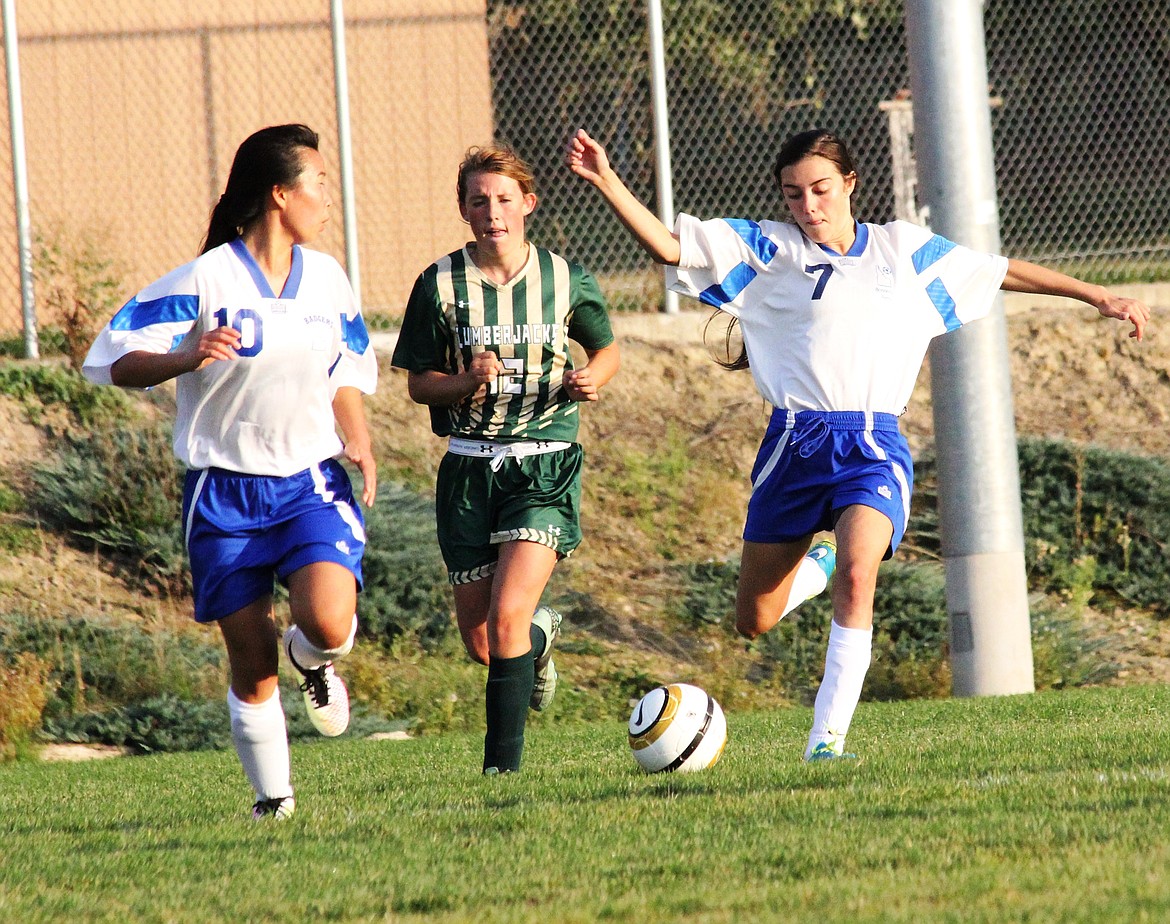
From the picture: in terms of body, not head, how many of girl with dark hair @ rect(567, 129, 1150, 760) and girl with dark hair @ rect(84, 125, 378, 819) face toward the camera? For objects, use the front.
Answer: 2

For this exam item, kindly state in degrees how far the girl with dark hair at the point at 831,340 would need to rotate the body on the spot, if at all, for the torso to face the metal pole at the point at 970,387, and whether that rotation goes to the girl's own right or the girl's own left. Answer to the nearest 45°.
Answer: approximately 180°

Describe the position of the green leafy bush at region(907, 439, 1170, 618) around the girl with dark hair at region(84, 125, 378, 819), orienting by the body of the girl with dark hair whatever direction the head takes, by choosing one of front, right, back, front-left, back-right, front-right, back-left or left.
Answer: back-left

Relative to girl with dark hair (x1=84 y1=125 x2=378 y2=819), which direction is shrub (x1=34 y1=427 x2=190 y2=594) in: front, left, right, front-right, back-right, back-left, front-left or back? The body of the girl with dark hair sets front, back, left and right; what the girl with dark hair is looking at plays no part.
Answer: back

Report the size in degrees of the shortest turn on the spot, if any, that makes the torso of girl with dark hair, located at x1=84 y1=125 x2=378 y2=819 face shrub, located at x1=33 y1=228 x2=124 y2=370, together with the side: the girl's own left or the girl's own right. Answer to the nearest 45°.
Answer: approximately 180°

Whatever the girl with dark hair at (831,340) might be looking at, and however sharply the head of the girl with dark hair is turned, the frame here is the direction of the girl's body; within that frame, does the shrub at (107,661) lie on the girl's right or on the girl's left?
on the girl's right

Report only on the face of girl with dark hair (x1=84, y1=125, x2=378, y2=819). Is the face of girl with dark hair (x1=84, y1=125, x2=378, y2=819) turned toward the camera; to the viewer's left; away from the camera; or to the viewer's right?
to the viewer's right

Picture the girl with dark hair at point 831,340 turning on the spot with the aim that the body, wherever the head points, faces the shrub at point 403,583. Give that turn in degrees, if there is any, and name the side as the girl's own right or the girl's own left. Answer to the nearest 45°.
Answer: approximately 135° to the girl's own right

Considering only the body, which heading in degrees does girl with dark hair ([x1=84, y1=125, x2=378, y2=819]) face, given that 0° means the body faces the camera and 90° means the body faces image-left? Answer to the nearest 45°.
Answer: approximately 0°
